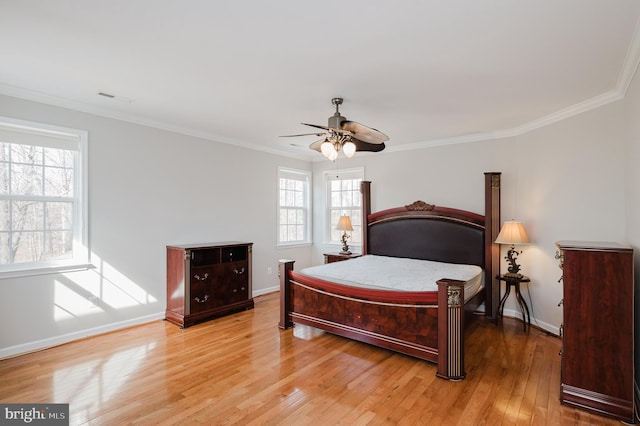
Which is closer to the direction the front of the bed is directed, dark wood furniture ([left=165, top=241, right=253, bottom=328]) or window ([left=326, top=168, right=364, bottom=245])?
the dark wood furniture

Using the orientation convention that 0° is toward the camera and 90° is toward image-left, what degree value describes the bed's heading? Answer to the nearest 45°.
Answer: approximately 45°

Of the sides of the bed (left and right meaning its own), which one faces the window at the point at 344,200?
right

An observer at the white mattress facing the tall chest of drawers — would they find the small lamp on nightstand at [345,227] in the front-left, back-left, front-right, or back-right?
back-left

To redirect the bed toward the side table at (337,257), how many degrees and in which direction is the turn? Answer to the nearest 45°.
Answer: approximately 90° to its right

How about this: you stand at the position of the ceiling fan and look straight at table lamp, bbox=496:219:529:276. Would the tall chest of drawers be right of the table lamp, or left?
right

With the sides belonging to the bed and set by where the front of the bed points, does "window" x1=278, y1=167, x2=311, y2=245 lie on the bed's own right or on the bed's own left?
on the bed's own right

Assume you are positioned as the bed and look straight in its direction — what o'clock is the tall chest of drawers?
The tall chest of drawers is roughly at 9 o'clock from the bed.

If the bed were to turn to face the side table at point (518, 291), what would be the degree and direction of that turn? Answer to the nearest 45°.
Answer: approximately 180°
